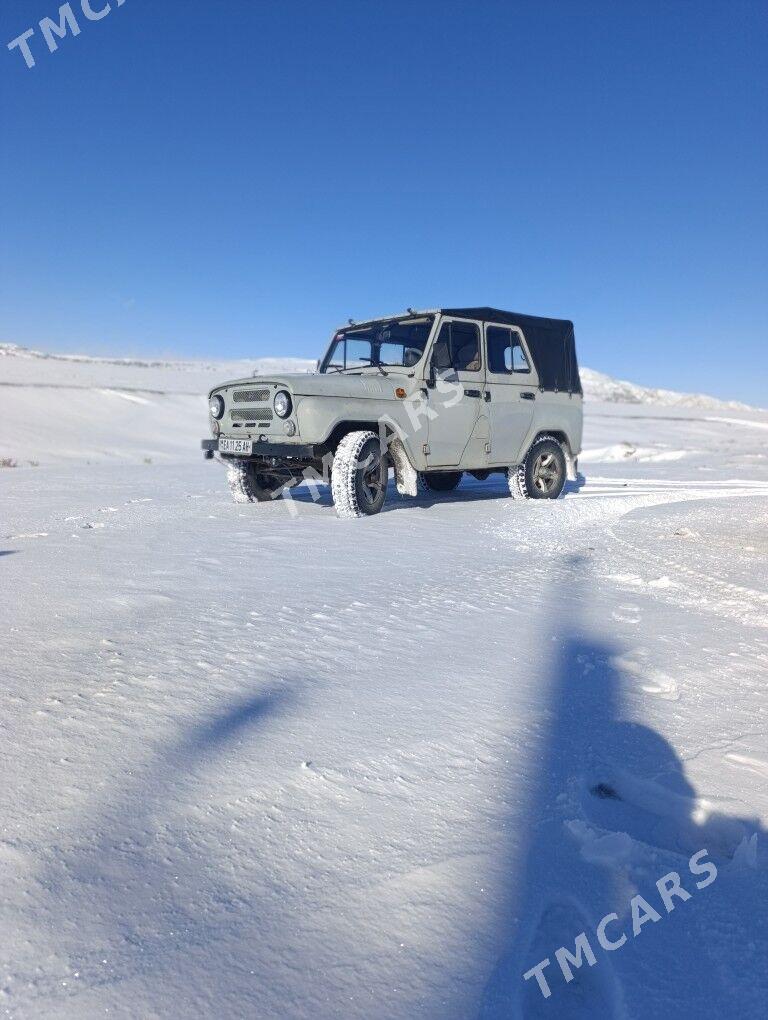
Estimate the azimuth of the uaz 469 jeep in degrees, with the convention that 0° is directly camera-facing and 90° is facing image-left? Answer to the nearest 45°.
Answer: approximately 45°
